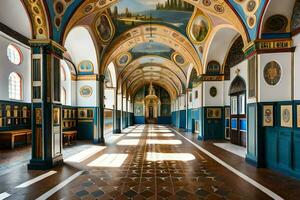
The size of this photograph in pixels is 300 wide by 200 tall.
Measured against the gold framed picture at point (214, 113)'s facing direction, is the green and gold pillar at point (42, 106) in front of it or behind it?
in front

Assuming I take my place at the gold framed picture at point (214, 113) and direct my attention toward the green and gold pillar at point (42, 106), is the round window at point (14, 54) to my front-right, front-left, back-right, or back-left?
front-right

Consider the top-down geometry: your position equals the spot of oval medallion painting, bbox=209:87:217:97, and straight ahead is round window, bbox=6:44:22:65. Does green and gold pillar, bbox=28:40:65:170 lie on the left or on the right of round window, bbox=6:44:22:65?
left
